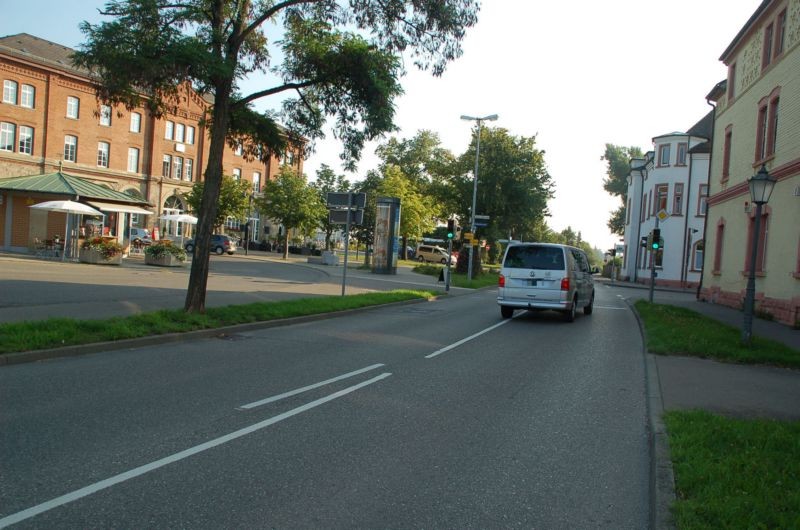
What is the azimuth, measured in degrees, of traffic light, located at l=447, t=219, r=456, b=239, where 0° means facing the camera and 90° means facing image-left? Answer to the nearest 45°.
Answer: approximately 0°

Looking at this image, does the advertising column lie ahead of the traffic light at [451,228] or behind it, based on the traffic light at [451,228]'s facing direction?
behind

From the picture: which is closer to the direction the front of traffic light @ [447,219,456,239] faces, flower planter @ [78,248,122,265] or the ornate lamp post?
the ornate lamp post

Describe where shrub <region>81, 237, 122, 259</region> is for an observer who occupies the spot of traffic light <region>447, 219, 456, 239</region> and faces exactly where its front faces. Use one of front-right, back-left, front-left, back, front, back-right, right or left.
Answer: right

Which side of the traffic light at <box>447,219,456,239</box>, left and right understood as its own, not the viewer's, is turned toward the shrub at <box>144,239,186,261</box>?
right

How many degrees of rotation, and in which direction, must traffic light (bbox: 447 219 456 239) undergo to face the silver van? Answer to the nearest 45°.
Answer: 0° — it already faces it

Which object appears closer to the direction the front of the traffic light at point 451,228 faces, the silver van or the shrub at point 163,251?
the silver van

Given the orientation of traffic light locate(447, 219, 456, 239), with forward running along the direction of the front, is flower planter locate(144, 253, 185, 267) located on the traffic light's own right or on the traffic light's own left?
on the traffic light's own right
